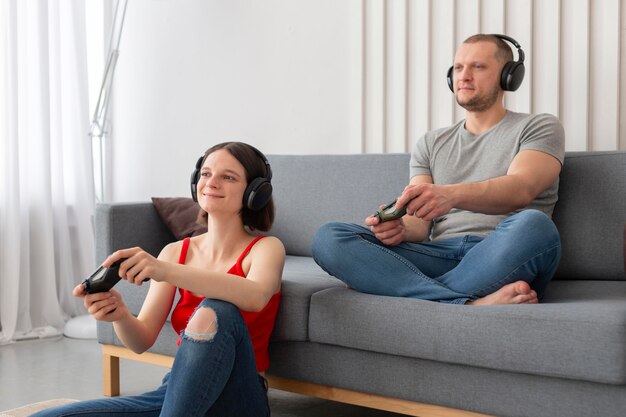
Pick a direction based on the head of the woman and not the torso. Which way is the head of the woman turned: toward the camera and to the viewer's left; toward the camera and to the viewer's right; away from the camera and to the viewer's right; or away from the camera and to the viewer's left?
toward the camera and to the viewer's left

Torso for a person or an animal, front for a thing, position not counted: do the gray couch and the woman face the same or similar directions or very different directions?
same or similar directions

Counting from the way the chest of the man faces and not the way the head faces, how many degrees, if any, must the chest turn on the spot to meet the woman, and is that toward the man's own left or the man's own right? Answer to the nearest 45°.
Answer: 0° — they already face them

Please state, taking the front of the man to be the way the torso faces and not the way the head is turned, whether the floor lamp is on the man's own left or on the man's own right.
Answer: on the man's own right

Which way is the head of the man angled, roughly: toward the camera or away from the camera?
toward the camera

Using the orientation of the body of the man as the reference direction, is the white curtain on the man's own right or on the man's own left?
on the man's own right

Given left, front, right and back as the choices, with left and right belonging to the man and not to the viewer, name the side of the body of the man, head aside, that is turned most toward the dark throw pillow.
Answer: right

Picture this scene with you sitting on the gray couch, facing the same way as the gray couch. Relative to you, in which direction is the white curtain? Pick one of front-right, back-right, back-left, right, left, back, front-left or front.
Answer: right

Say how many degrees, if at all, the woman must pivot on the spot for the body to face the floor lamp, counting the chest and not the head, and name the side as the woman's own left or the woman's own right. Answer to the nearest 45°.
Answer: approximately 135° to the woman's own right

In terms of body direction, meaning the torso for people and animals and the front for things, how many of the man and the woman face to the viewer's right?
0

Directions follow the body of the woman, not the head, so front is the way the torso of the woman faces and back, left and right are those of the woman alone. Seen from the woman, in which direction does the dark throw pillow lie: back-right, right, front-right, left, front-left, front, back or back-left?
back-right

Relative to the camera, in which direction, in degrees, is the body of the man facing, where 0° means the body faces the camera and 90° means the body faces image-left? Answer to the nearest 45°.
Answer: approximately 45°

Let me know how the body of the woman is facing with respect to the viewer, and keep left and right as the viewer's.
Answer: facing the viewer and to the left of the viewer

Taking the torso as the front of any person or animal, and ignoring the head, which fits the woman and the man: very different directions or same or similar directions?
same or similar directions
